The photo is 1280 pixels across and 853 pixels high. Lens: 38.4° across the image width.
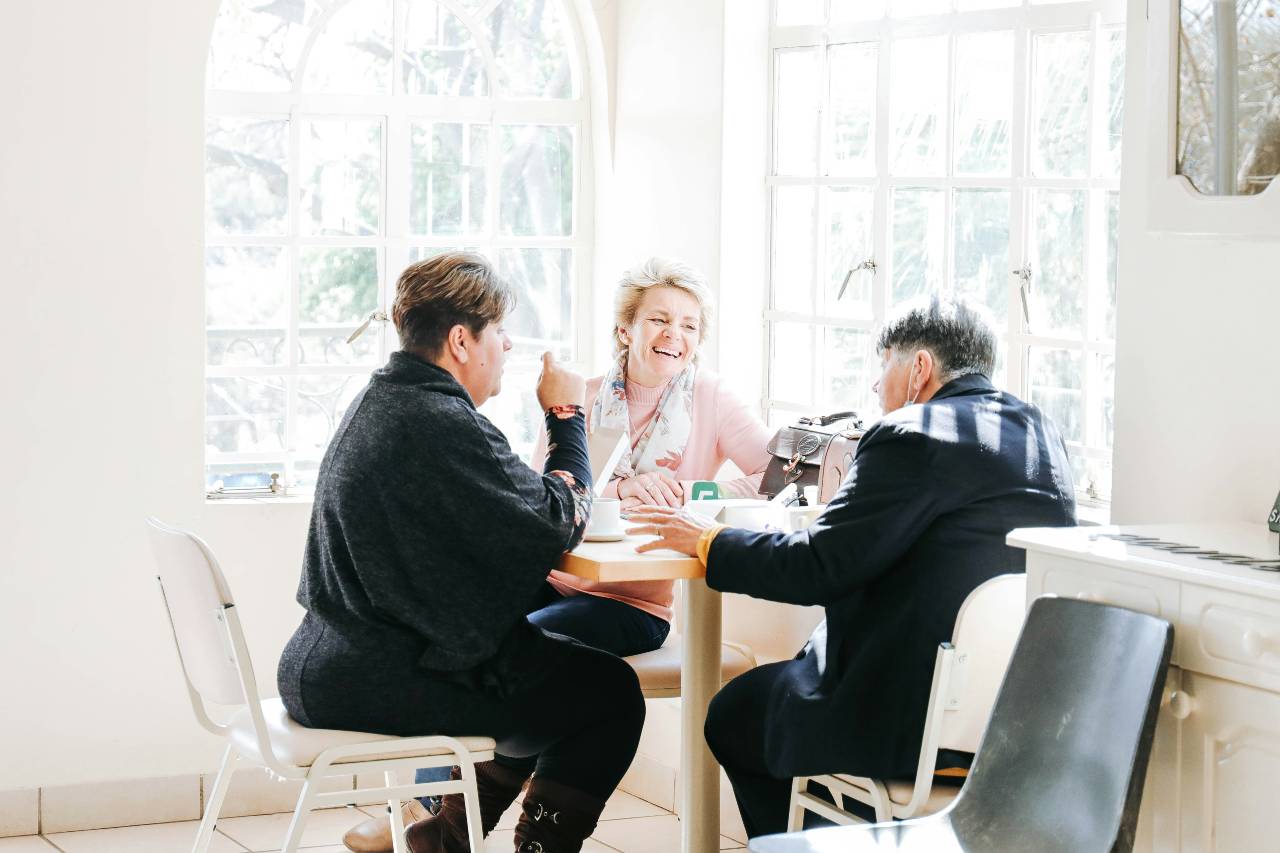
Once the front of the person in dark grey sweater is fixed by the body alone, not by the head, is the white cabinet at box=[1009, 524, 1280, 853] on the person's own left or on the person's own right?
on the person's own right

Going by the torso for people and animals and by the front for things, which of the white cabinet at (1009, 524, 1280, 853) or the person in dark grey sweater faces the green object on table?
the person in dark grey sweater

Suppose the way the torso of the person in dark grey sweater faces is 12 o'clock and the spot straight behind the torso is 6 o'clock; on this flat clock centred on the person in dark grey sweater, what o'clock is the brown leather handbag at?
The brown leather handbag is roughly at 12 o'clock from the person in dark grey sweater.

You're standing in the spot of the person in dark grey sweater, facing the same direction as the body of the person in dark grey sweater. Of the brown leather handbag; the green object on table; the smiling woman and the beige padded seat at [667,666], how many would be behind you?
0

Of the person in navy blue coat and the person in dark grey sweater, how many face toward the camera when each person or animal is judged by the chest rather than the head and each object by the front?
0

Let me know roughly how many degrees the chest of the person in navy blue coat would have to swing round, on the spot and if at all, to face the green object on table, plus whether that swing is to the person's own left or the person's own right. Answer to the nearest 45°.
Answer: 0° — they already face it

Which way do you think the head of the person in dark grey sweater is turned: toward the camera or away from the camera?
away from the camera

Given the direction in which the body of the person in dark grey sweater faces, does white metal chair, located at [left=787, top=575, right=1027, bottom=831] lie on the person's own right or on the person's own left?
on the person's own right

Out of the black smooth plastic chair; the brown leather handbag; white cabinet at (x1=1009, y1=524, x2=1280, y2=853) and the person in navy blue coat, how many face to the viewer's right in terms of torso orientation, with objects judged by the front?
0

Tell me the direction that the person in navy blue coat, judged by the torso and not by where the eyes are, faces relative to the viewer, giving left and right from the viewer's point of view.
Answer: facing away from the viewer and to the left of the viewer

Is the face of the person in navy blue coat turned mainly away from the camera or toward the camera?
away from the camera

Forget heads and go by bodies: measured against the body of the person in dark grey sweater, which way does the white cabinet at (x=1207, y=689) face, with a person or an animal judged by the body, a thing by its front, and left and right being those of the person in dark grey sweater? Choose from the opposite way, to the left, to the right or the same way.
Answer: the opposite way

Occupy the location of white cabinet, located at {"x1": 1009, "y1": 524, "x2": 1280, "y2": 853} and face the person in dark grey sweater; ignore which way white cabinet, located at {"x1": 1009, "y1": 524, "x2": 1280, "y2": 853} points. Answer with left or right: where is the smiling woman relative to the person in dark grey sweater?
right

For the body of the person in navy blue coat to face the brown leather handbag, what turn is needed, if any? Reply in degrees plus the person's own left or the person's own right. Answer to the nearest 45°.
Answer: approximately 45° to the person's own right

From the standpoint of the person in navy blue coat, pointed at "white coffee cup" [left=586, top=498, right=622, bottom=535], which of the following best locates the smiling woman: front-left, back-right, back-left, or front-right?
front-right

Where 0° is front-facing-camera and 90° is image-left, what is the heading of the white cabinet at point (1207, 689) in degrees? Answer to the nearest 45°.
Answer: approximately 45°
